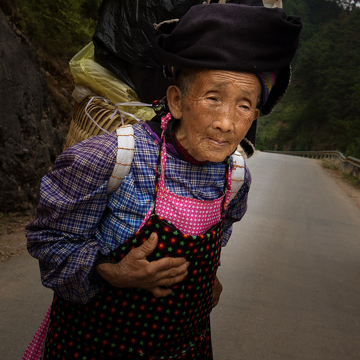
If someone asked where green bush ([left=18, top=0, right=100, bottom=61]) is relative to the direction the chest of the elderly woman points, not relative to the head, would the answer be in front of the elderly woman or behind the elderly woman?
behind
